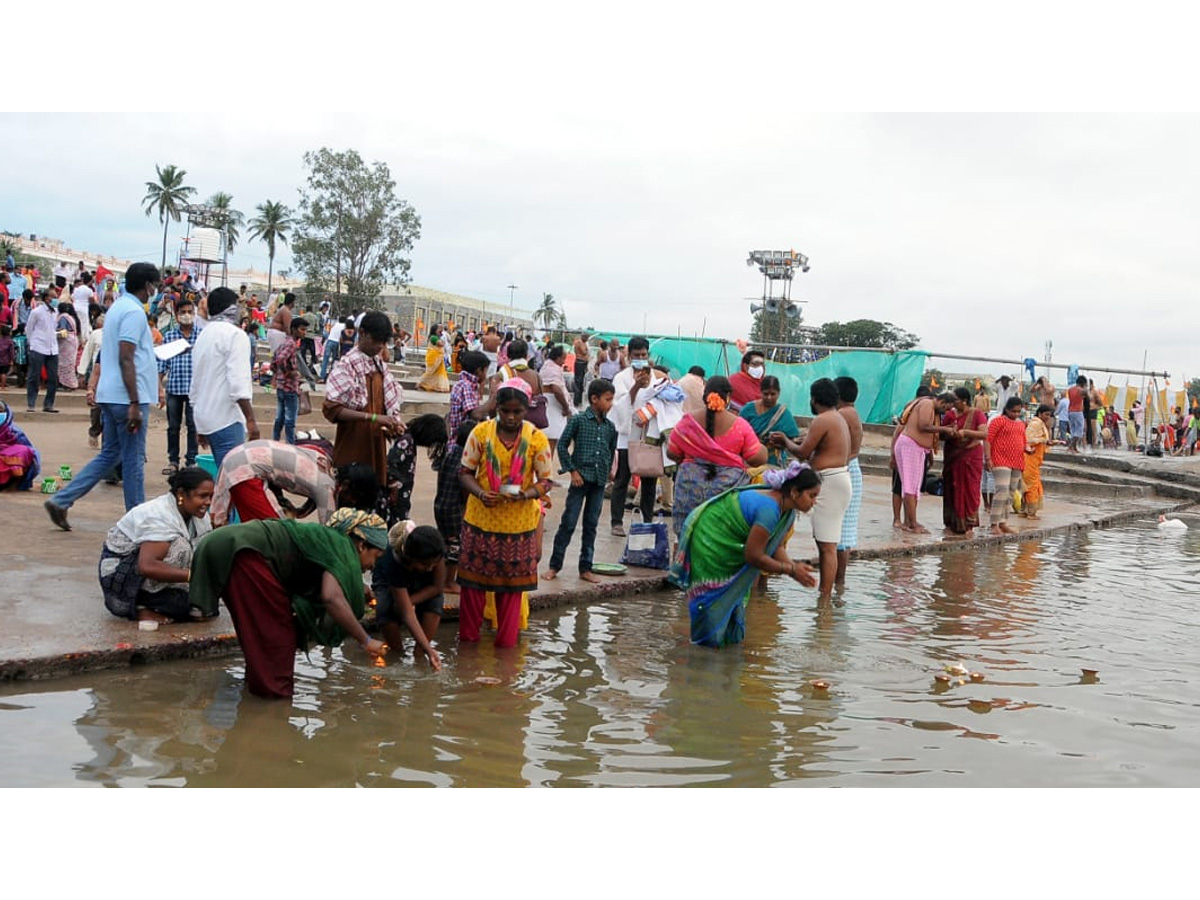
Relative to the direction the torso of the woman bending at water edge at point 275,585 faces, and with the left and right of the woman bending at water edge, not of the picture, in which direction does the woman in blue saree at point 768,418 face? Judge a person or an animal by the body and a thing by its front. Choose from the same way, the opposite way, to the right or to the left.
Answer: to the right

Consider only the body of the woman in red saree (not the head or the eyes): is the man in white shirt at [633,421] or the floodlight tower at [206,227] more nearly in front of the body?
the man in white shirt

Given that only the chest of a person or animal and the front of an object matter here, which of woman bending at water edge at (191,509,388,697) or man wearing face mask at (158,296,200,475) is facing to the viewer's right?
the woman bending at water edge

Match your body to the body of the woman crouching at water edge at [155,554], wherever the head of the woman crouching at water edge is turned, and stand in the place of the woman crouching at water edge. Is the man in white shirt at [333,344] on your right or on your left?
on your left

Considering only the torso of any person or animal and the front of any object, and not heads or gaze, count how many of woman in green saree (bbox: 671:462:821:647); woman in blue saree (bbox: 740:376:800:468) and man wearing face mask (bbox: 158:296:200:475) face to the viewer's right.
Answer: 1

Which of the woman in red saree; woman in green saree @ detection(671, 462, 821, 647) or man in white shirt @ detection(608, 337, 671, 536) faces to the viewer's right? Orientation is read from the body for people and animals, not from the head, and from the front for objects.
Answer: the woman in green saree

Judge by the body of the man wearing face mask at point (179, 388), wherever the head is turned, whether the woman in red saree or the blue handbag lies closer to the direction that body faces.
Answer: the blue handbag

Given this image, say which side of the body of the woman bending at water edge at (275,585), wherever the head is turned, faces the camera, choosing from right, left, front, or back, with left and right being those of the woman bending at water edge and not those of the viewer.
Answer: right

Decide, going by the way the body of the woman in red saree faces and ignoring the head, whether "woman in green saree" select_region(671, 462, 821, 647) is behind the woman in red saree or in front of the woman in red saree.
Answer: in front
